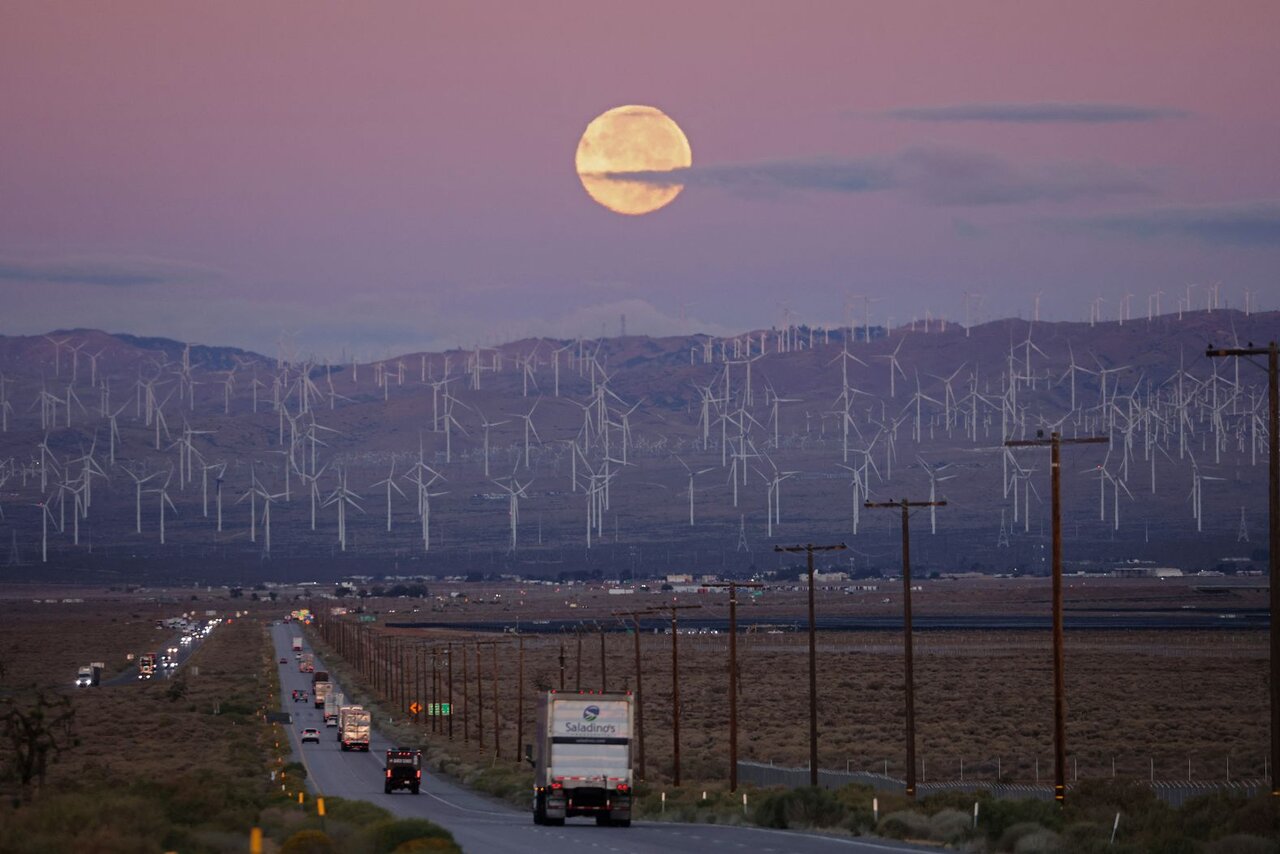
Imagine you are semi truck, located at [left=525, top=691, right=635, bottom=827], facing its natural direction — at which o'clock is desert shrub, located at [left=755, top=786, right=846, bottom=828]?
The desert shrub is roughly at 4 o'clock from the semi truck.

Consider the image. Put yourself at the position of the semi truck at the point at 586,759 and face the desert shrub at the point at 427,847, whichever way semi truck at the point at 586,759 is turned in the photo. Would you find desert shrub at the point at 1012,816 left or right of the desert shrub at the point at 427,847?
left

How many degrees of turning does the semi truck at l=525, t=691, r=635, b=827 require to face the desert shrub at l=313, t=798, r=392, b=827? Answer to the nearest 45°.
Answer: approximately 135° to its left

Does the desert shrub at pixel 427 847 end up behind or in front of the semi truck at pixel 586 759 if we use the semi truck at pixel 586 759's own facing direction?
behind

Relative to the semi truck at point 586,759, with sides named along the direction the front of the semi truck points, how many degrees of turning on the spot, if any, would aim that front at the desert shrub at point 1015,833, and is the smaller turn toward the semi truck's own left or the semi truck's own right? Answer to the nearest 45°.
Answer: approximately 135° to the semi truck's own right

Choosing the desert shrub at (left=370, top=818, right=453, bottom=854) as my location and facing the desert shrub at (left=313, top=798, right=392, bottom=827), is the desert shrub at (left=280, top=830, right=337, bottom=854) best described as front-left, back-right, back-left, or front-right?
back-left

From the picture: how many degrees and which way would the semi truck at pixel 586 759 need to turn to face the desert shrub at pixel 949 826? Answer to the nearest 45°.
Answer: approximately 135° to its right

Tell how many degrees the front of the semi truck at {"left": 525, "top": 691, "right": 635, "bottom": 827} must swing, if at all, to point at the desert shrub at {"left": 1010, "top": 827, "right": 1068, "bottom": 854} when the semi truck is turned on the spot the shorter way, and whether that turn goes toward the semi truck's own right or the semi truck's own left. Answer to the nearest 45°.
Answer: approximately 135° to the semi truck's own right

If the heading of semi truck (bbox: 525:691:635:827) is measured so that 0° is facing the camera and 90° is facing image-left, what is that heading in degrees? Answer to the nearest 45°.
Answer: approximately 180°

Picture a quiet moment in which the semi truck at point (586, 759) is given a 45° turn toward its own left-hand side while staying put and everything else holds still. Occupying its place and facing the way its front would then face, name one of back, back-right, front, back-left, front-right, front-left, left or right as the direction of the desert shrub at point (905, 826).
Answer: back
